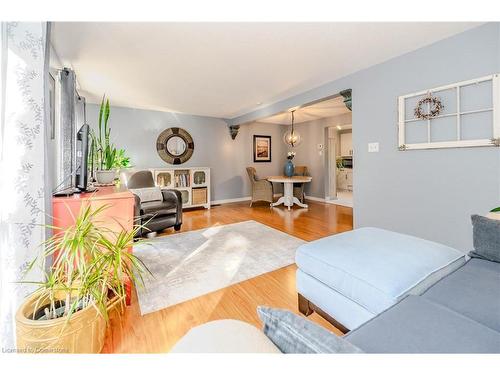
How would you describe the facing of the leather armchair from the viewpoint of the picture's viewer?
facing the viewer and to the right of the viewer

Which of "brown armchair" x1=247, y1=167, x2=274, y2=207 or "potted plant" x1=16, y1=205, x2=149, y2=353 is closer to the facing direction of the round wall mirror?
the potted plant

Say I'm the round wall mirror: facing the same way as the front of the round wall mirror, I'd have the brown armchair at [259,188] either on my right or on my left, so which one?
on my left

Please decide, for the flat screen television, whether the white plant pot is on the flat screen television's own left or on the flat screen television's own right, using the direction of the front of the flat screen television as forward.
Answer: on the flat screen television's own left

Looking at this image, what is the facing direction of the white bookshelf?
toward the camera

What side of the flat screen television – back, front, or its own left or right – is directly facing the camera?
right

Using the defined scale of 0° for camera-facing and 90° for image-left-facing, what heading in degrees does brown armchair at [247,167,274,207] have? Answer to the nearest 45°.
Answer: approximately 270°

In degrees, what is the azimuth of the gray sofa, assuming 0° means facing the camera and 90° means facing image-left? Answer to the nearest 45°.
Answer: approximately 135°

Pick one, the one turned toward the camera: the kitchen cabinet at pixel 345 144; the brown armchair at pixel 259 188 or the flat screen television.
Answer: the kitchen cabinet

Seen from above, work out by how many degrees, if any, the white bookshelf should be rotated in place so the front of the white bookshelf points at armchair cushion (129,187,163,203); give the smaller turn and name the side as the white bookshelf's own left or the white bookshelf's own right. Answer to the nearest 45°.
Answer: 0° — it already faces it

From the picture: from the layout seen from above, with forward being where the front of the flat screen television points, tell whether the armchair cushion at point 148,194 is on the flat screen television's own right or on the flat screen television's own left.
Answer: on the flat screen television's own left

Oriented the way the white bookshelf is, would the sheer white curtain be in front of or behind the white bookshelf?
in front

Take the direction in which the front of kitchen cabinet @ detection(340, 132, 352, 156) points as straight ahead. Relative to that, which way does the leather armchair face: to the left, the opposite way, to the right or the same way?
to the left

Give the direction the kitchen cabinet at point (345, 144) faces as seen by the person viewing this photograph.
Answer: facing the viewer

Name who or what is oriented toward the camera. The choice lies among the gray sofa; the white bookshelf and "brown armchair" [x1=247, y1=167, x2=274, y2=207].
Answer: the white bookshelf
